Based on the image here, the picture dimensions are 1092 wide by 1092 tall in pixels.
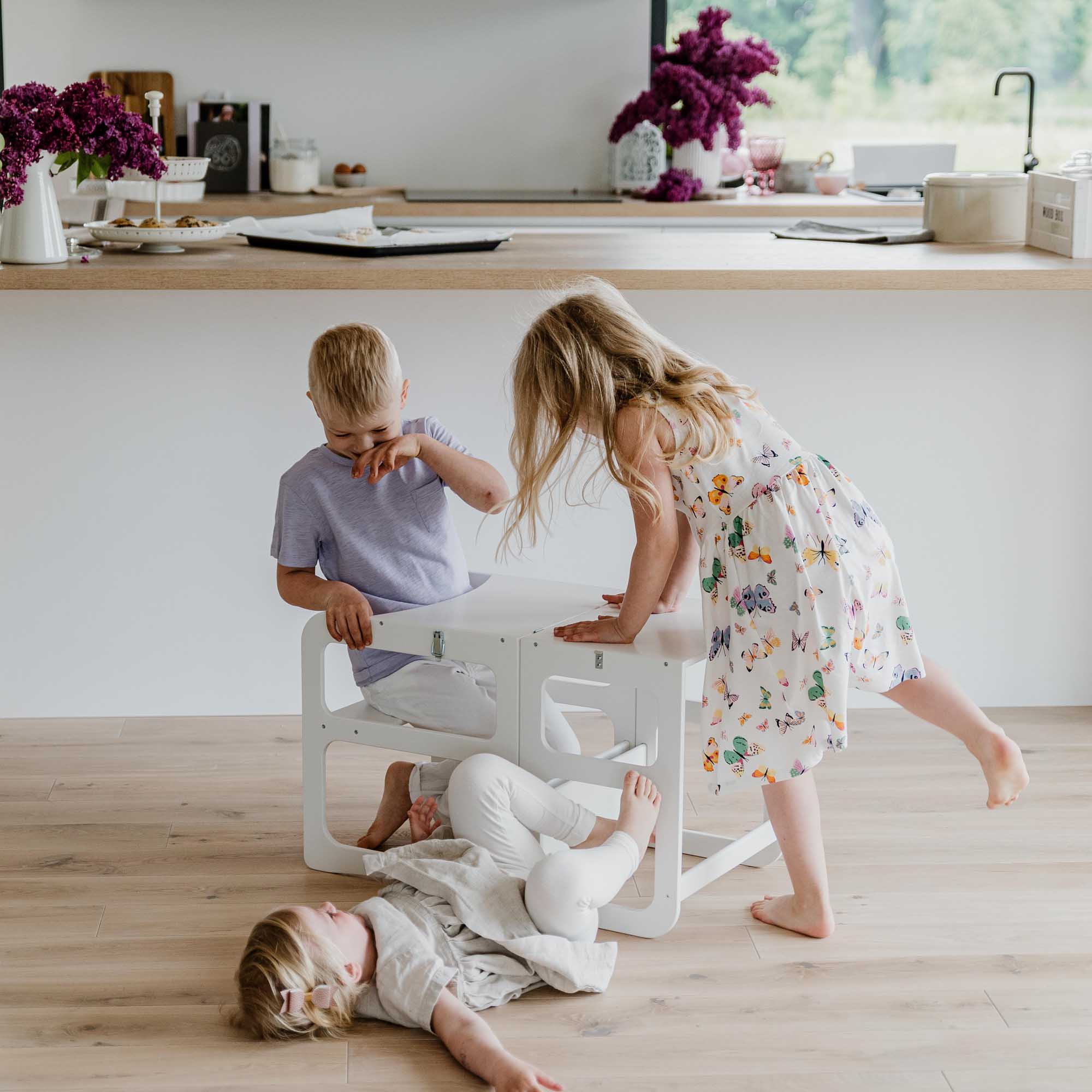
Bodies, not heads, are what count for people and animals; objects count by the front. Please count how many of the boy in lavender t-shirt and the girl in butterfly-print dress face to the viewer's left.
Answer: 1

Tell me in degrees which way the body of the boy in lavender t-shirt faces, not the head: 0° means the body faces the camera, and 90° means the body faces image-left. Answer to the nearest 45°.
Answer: approximately 315°

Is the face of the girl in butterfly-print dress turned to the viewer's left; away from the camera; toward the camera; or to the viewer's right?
to the viewer's left

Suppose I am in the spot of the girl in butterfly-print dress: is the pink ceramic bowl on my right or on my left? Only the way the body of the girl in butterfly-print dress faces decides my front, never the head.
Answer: on my right

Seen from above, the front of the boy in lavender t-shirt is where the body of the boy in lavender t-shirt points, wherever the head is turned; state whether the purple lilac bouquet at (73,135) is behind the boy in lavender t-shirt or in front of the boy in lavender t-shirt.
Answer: behind

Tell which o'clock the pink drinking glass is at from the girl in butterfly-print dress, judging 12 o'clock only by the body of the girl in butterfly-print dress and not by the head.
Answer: The pink drinking glass is roughly at 3 o'clock from the girl in butterfly-print dress.

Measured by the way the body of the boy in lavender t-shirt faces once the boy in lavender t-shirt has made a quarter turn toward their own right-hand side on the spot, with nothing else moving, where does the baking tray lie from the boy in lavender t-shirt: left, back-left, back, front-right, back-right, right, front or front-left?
back-right

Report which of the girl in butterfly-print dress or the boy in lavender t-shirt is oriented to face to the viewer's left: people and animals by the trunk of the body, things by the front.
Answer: the girl in butterfly-print dress

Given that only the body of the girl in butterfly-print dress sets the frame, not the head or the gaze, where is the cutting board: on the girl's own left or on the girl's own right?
on the girl's own right

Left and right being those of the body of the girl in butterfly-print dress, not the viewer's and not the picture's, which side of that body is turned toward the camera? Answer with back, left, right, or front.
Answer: left

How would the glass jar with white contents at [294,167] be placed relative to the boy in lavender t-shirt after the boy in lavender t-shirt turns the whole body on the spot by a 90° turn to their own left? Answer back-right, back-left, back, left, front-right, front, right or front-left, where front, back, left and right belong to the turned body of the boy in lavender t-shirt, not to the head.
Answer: front-left
